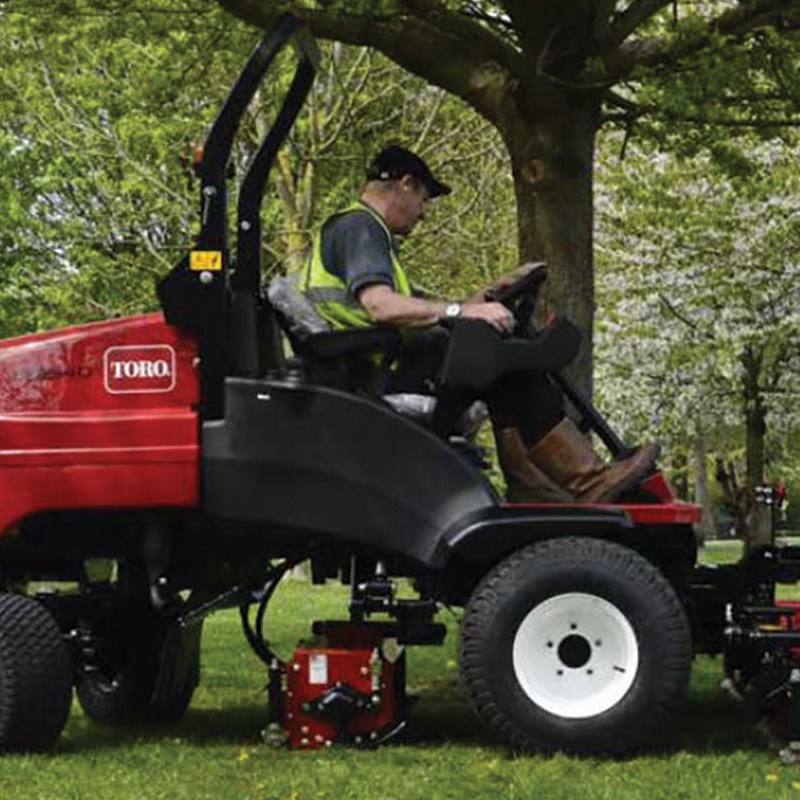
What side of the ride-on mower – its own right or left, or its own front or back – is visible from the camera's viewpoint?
right

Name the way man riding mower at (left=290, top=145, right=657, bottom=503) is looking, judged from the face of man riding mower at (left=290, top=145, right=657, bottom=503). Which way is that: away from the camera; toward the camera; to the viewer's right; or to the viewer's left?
to the viewer's right

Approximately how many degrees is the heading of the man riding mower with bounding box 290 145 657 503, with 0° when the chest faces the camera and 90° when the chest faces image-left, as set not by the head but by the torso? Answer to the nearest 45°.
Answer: approximately 270°
